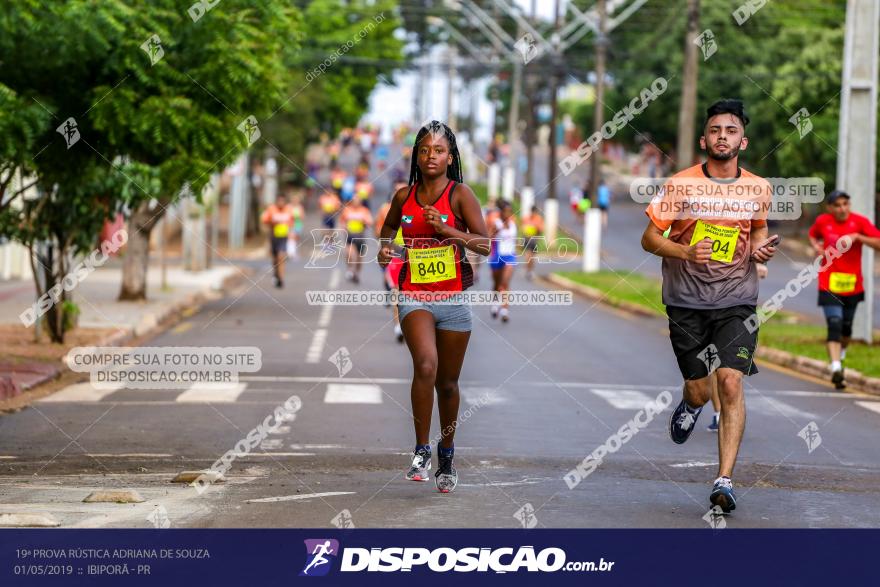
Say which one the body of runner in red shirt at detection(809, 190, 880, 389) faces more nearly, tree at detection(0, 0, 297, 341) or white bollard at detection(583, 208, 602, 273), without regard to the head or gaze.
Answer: the tree

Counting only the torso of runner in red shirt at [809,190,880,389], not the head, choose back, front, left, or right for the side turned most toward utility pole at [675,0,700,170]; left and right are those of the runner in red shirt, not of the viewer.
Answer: back

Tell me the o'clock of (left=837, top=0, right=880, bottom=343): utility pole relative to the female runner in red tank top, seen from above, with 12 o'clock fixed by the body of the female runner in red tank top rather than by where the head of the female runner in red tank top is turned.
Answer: The utility pole is roughly at 7 o'clock from the female runner in red tank top.

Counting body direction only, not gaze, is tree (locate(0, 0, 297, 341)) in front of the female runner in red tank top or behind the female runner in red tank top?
behind

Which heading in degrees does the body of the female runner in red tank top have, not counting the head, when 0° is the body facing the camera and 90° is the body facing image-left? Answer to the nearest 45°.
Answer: approximately 0°

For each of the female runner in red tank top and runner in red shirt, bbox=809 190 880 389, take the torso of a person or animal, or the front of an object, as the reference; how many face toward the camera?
2

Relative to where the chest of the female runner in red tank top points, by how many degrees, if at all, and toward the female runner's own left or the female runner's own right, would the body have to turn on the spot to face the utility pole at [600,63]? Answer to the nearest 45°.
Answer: approximately 180°

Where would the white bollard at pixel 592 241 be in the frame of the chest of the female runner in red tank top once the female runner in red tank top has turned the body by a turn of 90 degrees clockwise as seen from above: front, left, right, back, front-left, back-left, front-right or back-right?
right

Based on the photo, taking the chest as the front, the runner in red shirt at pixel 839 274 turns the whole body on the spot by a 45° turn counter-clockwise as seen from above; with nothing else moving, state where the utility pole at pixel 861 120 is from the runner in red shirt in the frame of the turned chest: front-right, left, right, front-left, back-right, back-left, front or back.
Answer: back-left

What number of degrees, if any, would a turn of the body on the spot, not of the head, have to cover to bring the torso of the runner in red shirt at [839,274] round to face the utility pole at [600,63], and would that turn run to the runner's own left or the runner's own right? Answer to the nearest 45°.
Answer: approximately 180°
